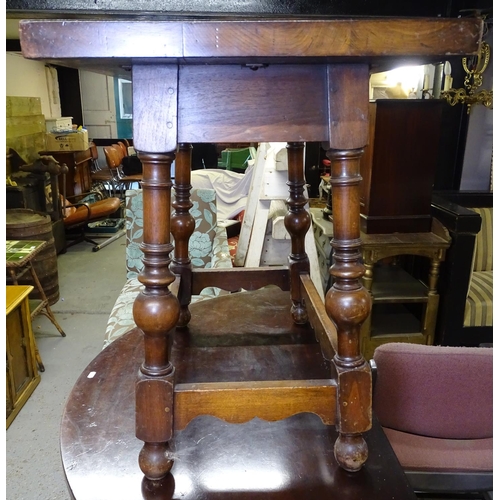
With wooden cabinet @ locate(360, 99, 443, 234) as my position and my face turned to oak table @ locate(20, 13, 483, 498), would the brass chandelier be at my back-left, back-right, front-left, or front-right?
back-left

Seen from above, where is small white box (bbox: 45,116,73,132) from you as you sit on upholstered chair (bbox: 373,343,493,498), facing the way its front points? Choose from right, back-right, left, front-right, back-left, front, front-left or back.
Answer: back-right

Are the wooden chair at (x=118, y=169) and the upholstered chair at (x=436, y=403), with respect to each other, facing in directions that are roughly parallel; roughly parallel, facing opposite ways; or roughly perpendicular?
roughly perpendicular

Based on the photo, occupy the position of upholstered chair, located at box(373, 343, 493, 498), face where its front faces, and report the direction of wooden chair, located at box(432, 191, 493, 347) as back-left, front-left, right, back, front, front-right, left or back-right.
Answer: back

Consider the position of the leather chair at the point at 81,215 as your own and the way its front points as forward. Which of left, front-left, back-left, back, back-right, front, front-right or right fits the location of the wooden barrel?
right

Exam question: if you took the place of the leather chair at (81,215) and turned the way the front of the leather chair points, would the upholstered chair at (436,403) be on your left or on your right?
on your right

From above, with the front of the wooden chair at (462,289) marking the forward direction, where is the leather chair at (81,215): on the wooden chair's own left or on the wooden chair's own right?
on the wooden chair's own right

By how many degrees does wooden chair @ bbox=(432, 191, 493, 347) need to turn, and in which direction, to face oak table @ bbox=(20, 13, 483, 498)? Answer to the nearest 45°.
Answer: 0° — it already faces it
